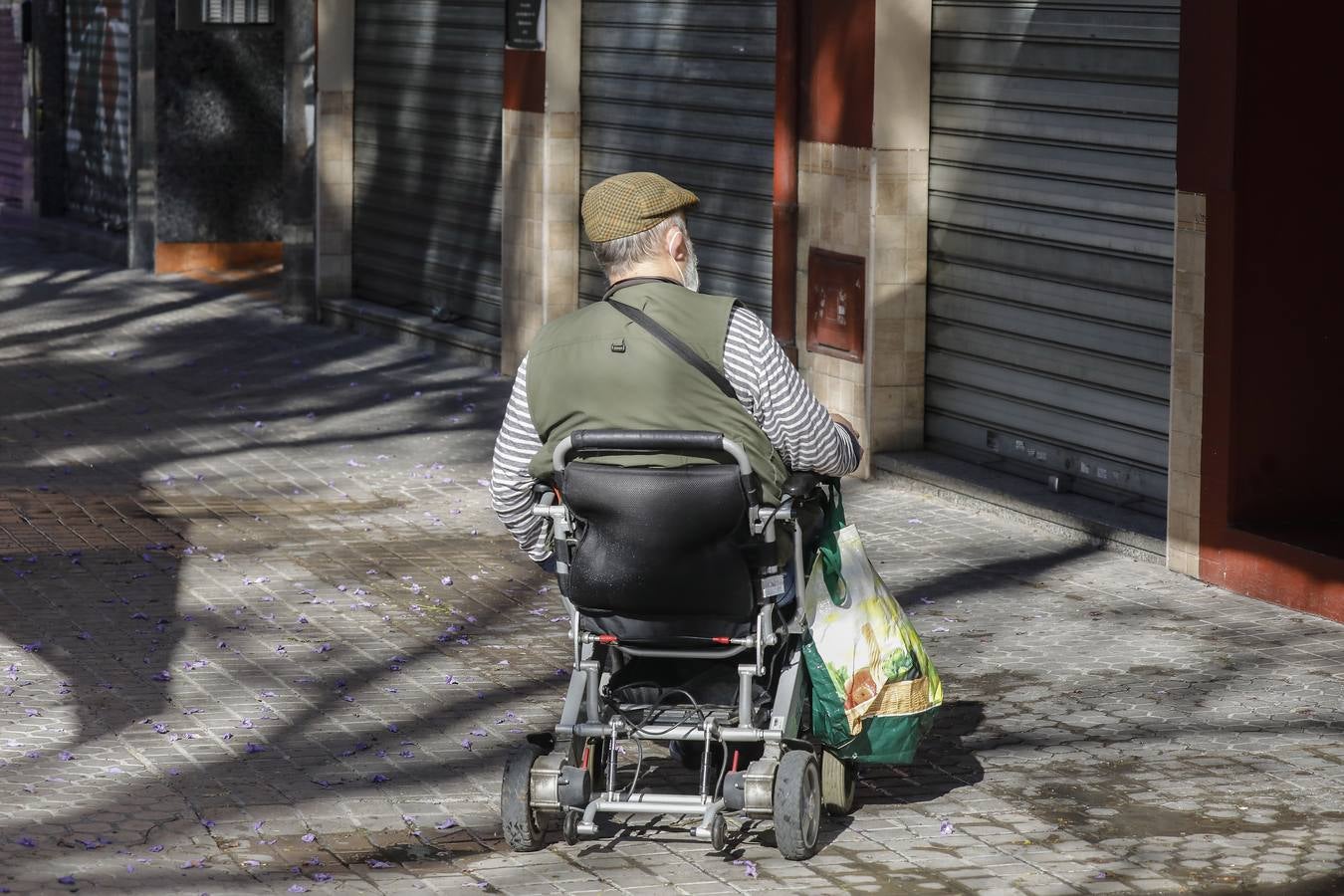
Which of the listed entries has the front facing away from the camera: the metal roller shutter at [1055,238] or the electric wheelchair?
the electric wheelchair

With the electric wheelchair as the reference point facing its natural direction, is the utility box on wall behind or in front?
in front

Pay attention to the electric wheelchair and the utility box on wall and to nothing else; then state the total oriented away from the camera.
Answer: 1

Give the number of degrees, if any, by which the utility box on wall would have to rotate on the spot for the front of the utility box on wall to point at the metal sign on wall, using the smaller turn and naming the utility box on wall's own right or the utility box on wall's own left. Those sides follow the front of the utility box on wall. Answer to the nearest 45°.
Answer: approximately 90° to the utility box on wall's own right

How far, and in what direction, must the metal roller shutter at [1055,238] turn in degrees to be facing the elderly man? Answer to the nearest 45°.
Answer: approximately 45° to its left

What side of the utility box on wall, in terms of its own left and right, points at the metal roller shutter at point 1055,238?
left

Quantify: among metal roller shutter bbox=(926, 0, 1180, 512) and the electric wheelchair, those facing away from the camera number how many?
1

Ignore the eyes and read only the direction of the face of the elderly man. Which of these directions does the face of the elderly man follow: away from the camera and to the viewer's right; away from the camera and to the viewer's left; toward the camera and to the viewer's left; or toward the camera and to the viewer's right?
away from the camera and to the viewer's right

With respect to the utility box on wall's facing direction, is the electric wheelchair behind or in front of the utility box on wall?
in front

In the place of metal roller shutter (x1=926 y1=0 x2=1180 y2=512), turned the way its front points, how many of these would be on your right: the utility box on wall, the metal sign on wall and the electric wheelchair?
2

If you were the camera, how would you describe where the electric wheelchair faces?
facing away from the viewer

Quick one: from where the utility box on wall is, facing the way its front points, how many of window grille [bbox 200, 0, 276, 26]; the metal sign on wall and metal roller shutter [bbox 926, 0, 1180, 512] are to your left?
1

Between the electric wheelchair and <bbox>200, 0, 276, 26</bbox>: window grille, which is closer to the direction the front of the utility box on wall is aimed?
the electric wheelchair

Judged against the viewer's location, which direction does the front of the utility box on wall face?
facing the viewer and to the left of the viewer

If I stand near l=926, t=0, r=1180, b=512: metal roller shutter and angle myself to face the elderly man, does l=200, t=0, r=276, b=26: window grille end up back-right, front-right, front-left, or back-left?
back-right

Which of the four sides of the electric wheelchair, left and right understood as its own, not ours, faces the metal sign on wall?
front

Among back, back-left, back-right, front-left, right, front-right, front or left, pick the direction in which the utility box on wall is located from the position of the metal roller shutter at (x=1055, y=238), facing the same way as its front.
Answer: right

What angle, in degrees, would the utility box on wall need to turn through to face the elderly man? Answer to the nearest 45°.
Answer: approximately 45° to its left

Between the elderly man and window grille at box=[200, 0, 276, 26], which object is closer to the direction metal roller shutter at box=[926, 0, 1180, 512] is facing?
the elderly man
